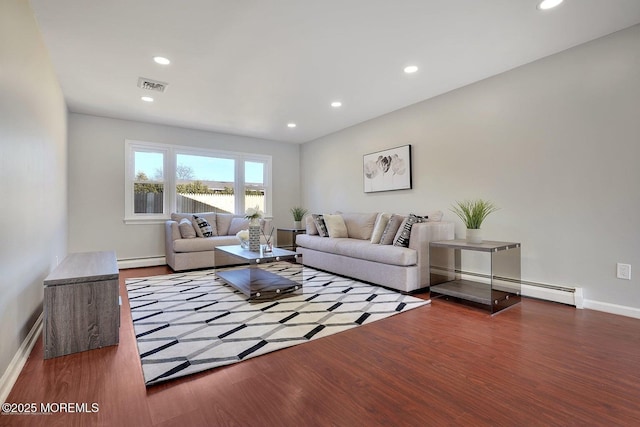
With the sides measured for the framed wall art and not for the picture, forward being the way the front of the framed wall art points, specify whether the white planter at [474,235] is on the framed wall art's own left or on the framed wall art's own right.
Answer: on the framed wall art's own left

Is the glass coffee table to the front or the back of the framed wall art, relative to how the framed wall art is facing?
to the front

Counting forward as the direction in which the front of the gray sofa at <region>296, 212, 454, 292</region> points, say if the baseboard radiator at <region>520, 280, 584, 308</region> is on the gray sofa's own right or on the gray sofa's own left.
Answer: on the gray sofa's own left

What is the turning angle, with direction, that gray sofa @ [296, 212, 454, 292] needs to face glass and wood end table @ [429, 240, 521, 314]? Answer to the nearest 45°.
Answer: approximately 135° to its left

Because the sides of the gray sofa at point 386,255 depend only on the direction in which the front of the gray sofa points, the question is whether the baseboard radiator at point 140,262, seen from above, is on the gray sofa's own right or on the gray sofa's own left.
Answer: on the gray sofa's own right

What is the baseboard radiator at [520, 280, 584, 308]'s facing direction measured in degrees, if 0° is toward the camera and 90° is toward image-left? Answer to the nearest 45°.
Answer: approximately 45°

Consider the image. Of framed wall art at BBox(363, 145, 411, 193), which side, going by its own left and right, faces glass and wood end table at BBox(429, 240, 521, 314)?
left

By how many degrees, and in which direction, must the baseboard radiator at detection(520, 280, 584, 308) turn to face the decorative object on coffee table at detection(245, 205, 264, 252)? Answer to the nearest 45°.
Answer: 0° — it already faces it

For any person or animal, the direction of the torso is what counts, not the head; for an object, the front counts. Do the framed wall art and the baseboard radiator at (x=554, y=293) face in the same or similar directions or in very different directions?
same or similar directions

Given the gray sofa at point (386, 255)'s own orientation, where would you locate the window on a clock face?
The window is roughly at 2 o'clock from the gray sofa.

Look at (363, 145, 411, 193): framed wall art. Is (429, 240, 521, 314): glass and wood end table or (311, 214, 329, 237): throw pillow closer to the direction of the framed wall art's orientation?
the throw pillow

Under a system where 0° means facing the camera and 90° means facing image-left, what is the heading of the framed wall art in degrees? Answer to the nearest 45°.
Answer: approximately 45°

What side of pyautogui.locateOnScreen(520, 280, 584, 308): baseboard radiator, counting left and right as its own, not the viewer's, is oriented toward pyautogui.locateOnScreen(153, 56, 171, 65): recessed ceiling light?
front

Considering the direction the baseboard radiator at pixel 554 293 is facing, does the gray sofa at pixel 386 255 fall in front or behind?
in front

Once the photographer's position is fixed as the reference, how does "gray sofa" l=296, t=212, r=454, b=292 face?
facing the viewer and to the left of the viewer

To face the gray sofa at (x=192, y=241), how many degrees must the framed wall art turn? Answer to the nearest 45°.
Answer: approximately 45° to its right

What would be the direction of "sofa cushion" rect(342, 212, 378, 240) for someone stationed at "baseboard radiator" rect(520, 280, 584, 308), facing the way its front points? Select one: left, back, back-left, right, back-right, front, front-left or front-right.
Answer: front-right

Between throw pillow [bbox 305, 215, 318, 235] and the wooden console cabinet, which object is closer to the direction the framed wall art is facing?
the wooden console cabinet
